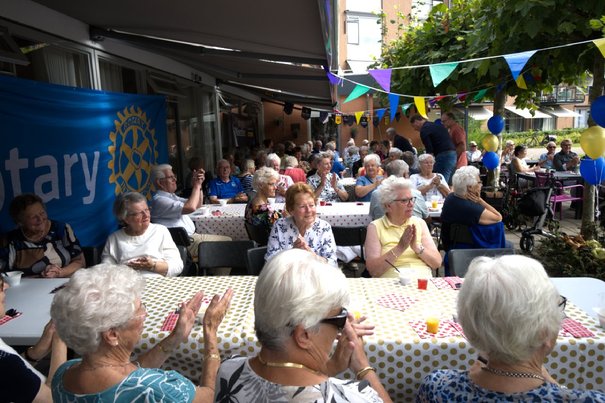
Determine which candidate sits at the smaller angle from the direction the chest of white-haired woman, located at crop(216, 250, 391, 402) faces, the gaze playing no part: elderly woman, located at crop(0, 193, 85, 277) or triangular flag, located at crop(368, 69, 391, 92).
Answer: the triangular flag

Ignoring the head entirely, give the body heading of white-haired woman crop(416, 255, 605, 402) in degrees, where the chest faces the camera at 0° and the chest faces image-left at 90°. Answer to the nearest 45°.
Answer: approximately 225°

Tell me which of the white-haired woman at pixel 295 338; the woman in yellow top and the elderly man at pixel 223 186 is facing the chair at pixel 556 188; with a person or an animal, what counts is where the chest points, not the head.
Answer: the white-haired woman

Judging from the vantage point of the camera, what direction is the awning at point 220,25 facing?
facing to the right of the viewer

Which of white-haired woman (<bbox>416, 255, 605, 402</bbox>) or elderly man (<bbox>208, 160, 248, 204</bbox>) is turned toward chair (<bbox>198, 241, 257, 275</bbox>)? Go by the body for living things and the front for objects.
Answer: the elderly man

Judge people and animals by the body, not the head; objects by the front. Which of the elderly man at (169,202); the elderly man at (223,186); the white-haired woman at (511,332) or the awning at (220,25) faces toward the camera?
the elderly man at (223,186)

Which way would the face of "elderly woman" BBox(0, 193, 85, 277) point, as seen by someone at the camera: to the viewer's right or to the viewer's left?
to the viewer's right

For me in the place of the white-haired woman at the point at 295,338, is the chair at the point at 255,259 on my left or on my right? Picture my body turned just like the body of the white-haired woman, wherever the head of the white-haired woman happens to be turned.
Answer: on my left

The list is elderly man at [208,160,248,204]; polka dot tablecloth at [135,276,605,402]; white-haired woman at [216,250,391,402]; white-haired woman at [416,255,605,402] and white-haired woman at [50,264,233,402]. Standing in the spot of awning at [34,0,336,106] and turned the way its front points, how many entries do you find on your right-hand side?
4

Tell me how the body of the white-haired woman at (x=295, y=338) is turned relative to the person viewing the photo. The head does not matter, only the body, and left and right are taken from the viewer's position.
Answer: facing away from the viewer and to the right of the viewer

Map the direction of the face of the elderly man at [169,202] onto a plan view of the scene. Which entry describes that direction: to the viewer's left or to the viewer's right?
to the viewer's right

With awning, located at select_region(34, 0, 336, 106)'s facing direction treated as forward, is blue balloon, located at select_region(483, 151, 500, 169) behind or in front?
in front

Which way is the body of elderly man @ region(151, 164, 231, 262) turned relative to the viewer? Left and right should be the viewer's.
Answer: facing to the right of the viewer

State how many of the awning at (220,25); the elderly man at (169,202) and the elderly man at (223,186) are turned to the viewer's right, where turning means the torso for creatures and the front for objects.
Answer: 2

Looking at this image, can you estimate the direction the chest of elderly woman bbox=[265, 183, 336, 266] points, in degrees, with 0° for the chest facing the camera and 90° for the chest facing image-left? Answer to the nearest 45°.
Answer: approximately 315°
